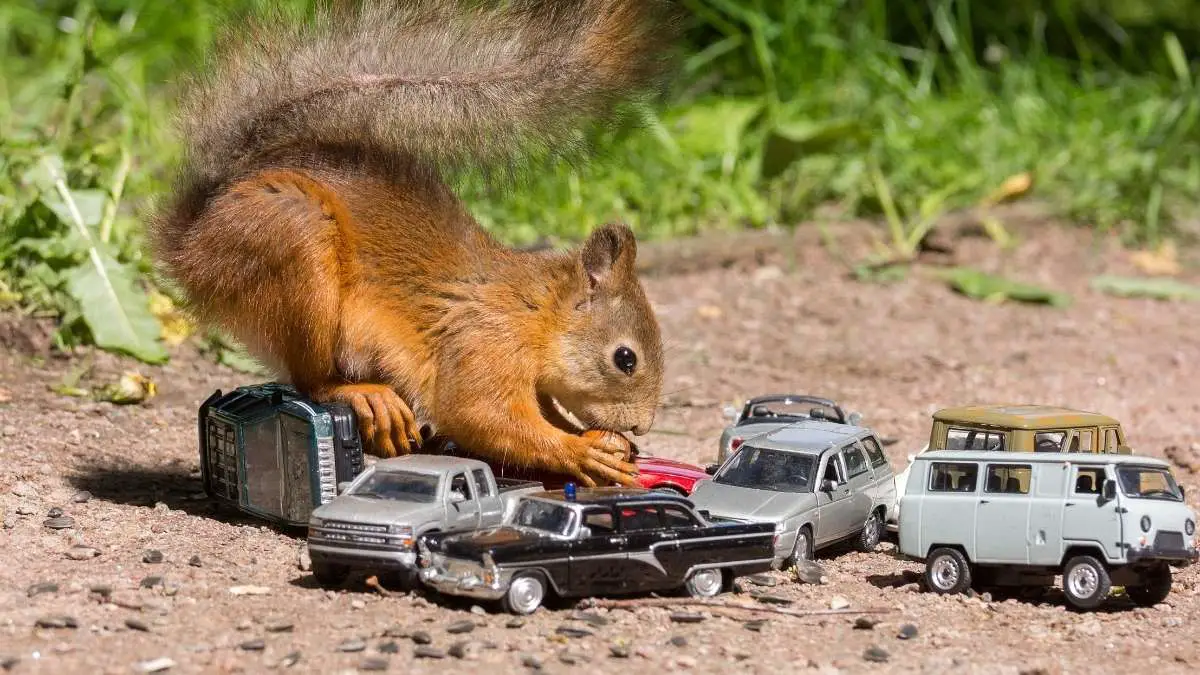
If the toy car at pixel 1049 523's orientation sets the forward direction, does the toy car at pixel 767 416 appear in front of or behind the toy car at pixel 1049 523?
behind

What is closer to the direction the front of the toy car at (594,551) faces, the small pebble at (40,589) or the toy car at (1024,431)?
the small pebble

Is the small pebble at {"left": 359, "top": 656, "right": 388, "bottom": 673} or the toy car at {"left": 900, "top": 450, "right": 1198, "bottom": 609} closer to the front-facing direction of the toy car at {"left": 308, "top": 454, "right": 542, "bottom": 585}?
the small pebble

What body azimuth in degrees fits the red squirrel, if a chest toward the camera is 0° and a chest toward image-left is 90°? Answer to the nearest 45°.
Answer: approximately 270°

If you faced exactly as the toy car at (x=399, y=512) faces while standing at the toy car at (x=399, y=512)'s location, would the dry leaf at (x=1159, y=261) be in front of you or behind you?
behind

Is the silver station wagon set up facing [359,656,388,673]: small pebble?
yes

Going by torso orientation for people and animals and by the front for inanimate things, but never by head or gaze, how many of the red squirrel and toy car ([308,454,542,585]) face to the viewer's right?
1

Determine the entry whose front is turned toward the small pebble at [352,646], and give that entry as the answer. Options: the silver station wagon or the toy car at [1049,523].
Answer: the silver station wagon

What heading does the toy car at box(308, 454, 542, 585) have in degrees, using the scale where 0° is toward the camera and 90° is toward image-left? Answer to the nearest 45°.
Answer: approximately 45°

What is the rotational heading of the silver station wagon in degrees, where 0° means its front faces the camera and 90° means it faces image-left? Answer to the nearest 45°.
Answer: approximately 45°

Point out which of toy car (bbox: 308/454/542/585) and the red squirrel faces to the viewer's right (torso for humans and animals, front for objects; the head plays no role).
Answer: the red squirrel

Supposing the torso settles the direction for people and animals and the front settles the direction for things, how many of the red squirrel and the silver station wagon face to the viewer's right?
1

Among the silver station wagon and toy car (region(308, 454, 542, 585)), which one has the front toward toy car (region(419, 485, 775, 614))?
the silver station wagon
